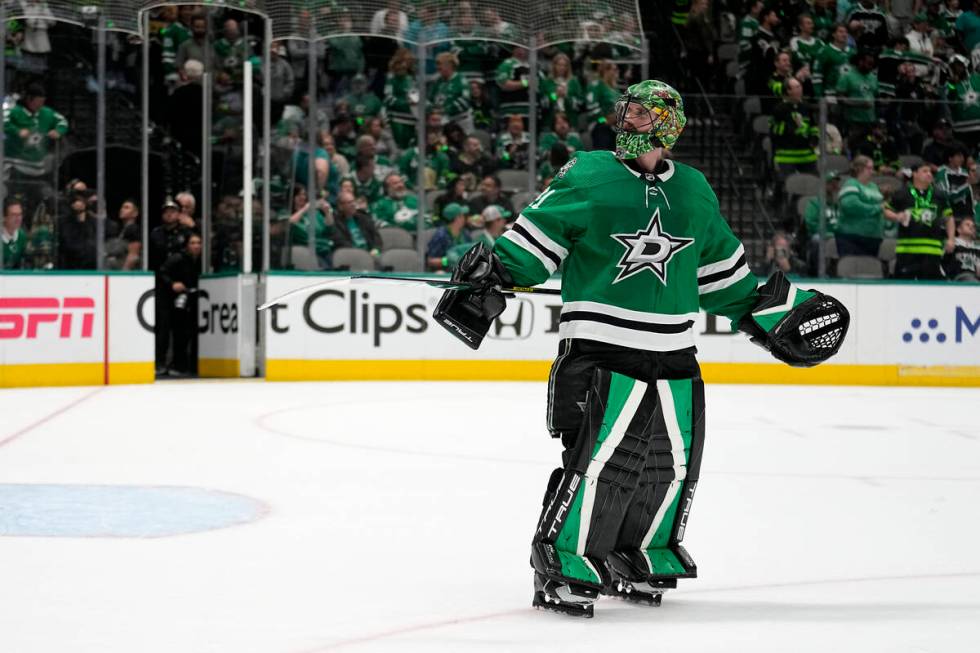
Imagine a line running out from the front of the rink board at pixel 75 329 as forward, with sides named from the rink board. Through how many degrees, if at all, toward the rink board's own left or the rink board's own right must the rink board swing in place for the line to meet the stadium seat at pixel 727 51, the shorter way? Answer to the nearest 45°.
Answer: approximately 90° to the rink board's own left

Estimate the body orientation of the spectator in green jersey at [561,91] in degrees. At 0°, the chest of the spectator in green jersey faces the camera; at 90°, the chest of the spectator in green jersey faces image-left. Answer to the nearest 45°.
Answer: approximately 0°

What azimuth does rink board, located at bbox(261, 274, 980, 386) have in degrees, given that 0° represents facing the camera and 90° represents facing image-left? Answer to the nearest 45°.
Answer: approximately 0°

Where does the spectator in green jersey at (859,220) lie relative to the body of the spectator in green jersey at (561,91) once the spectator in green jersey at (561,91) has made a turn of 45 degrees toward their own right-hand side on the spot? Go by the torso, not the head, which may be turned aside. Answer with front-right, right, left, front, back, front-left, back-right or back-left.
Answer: back-left

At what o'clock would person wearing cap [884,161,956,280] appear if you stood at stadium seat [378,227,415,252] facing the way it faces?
The person wearing cap is roughly at 9 o'clock from the stadium seat.

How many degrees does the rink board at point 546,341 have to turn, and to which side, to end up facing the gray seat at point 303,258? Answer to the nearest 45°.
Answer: approximately 90° to its right

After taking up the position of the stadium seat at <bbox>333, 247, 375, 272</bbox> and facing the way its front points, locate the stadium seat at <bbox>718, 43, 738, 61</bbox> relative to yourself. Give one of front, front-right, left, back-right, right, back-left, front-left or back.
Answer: back-left

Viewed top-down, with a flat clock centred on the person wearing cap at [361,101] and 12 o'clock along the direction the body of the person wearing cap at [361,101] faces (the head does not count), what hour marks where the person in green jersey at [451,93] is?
the person in green jersey at [451,93] is roughly at 9 o'clock from the person wearing cap at [361,101].

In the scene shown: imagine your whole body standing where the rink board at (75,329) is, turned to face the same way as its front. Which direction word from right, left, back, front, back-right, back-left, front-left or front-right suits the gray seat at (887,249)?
left

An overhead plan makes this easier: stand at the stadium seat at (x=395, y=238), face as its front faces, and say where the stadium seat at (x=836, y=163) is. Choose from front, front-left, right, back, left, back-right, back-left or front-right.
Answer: left

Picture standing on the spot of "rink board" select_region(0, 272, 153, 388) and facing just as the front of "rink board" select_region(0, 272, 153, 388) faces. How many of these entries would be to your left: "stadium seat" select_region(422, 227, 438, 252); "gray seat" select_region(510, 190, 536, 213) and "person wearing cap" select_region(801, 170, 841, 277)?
3

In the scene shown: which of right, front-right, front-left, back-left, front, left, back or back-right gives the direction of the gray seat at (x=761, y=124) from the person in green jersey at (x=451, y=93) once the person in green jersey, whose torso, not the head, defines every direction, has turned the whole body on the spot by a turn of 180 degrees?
front-right
